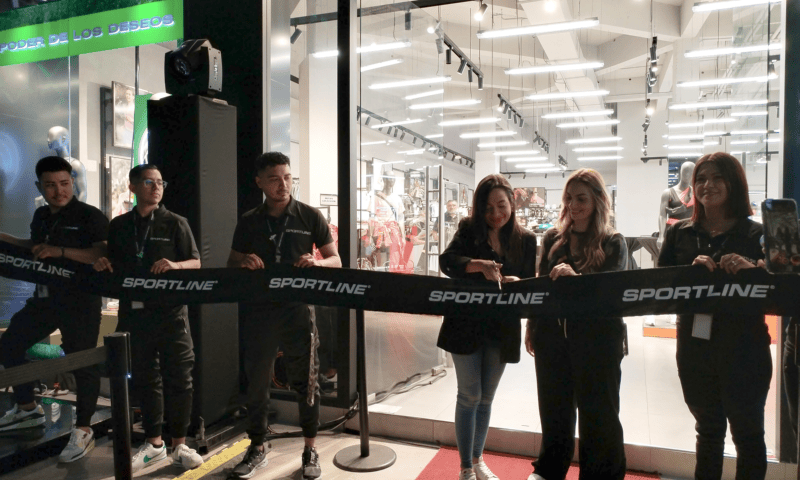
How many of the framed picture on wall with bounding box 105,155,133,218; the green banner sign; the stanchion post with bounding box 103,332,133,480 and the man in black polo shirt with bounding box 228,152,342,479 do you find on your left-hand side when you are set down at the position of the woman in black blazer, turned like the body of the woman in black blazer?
0

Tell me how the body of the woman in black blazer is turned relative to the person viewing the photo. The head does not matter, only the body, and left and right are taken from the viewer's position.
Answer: facing the viewer

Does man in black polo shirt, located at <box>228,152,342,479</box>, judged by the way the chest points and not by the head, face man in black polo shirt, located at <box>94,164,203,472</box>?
no

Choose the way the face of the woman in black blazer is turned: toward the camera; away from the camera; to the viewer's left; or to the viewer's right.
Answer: toward the camera

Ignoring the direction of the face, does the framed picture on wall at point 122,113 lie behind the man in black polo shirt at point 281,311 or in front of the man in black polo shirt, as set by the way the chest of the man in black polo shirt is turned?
behind

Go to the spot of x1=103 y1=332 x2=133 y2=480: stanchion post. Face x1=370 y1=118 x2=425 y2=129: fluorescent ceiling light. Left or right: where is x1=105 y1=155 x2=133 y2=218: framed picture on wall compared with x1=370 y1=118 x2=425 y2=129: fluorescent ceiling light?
left

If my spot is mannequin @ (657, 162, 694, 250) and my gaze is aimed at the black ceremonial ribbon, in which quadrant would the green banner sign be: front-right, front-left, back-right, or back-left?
front-right

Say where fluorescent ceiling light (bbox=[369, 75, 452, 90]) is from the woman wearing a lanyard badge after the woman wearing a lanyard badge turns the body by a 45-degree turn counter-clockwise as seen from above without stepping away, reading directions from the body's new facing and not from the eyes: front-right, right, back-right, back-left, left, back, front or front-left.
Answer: back-right

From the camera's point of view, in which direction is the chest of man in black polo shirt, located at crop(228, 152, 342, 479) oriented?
toward the camera

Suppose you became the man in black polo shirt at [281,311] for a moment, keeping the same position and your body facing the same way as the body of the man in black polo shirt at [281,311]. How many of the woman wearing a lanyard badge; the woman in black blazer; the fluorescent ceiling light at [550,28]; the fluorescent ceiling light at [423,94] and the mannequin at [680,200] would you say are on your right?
0

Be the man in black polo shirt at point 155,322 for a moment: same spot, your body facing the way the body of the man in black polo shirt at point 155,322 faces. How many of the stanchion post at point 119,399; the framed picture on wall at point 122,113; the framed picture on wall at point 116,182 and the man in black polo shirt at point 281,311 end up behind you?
2

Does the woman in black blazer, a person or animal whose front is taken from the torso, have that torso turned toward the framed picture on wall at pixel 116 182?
no

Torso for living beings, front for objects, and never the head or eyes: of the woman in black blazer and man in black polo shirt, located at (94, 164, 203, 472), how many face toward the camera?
2

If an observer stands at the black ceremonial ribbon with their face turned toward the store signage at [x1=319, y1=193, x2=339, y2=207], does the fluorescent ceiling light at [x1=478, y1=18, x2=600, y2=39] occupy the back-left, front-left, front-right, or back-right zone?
front-right

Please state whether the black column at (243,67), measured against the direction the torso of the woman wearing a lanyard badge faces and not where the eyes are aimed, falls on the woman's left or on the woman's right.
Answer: on the woman's right

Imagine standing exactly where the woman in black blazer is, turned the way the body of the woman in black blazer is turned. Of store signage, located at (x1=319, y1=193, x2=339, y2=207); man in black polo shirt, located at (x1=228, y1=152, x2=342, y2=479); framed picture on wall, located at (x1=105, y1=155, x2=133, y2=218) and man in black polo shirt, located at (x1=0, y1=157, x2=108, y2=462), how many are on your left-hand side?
0
